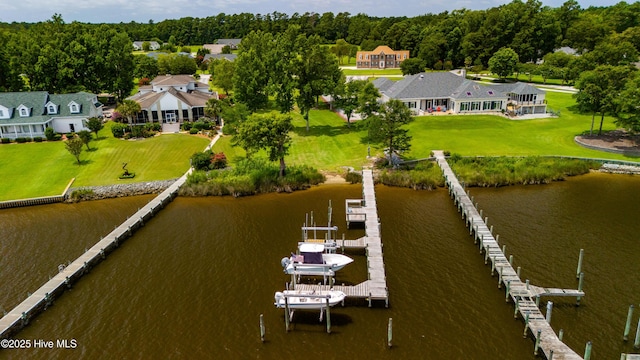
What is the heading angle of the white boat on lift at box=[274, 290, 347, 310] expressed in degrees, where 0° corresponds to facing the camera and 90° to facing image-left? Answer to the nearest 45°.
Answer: approximately 270°

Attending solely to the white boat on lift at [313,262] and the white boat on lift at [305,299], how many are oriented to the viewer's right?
2

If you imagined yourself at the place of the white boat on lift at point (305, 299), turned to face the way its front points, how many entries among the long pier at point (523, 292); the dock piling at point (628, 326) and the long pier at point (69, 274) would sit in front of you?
2

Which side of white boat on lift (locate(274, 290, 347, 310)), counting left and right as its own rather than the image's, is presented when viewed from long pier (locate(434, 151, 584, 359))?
front

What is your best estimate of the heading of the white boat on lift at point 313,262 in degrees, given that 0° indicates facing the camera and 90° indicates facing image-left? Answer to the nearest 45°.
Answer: approximately 270°

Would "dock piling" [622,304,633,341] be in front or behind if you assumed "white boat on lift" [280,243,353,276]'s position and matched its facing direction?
in front

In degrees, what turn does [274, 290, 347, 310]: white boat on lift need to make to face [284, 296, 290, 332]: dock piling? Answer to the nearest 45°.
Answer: approximately 135° to its right

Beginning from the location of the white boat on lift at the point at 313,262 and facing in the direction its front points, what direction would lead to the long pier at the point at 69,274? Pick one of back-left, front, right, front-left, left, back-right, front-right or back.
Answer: back

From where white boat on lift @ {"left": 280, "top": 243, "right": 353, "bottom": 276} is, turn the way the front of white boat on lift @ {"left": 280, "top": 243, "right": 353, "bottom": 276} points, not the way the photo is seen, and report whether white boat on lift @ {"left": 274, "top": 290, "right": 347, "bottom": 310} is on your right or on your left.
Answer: on your right
